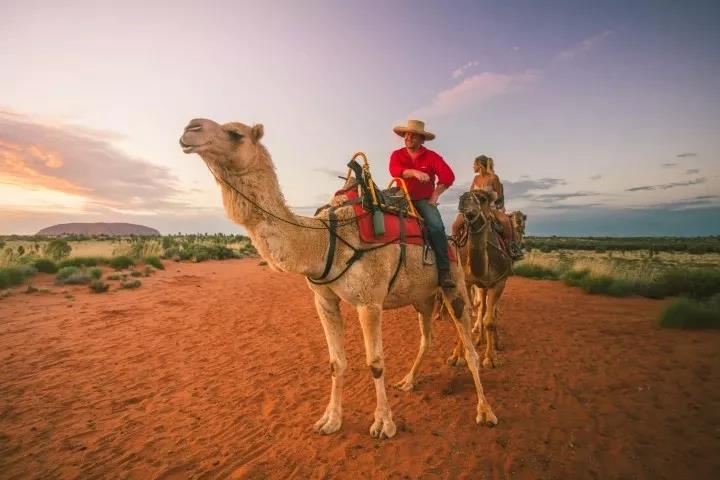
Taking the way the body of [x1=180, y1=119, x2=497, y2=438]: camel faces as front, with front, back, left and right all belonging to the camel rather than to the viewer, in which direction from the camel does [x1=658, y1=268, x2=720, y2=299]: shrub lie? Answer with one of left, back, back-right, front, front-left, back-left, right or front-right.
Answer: back

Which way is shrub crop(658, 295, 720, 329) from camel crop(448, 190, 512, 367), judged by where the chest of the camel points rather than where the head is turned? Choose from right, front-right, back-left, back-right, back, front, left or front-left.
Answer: back-left

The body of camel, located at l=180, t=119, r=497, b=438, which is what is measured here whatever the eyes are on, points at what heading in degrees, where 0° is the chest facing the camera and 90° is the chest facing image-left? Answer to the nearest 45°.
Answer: approximately 45°

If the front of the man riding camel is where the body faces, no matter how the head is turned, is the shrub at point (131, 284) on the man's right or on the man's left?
on the man's right

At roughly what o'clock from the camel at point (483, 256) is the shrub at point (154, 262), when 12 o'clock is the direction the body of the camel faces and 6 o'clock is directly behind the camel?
The shrub is roughly at 4 o'clock from the camel.

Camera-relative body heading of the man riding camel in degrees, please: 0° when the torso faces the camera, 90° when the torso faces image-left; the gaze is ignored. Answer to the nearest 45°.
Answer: approximately 45°

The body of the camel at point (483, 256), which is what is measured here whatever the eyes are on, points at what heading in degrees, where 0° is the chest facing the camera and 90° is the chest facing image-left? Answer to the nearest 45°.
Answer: approximately 0°

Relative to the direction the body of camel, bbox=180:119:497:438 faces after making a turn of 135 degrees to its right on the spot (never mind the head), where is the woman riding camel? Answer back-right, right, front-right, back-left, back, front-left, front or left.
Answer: front-right

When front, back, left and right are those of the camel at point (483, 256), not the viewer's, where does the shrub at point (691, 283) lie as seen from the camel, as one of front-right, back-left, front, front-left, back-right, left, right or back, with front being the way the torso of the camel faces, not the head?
back-left

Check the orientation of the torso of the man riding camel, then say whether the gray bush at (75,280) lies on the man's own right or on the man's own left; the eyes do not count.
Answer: on the man's own right
